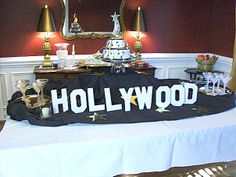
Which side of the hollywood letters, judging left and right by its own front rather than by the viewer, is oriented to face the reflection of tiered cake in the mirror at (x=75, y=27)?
back

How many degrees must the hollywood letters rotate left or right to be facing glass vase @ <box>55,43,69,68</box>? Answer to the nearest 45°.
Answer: approximately 135° to its right

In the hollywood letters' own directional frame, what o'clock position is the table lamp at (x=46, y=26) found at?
The table lamp is roughly at 5 o'clock from the hollywood letters.

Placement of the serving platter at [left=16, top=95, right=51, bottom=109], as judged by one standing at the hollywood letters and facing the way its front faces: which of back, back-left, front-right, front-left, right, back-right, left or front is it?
right

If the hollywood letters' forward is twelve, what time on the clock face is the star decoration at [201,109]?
The star decoration is roughly at 9 o'clock from the hollywood letters.

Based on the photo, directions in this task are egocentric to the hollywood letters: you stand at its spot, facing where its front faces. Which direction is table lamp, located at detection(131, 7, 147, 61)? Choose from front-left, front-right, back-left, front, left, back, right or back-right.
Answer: back

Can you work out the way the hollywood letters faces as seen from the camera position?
facing the viewer

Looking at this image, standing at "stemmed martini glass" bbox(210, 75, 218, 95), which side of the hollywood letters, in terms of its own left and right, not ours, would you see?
left

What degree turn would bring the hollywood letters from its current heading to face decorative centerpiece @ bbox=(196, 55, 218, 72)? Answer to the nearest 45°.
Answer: approximately 135° to its left
